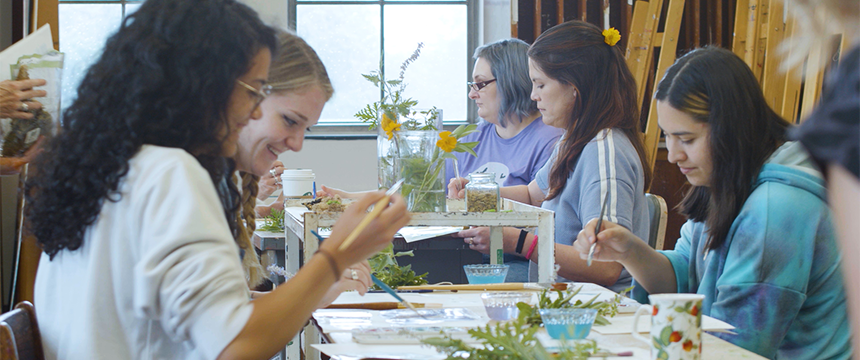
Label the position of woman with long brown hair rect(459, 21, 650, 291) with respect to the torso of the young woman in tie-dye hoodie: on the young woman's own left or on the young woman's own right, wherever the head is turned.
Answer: on the young woman's own right

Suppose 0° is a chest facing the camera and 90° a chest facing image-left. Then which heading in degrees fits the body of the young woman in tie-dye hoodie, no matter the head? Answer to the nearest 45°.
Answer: approximately 90°

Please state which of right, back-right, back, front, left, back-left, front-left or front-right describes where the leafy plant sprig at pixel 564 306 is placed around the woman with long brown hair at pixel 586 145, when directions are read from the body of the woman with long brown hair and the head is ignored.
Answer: left

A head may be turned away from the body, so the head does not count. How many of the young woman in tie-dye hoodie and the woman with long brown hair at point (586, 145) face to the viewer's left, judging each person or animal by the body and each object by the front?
2

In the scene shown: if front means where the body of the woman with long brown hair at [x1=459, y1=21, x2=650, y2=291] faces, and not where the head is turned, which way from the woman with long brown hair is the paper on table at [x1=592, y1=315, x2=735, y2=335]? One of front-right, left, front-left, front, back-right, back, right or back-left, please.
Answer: left

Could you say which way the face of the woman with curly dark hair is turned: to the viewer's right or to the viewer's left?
to the viewer's right

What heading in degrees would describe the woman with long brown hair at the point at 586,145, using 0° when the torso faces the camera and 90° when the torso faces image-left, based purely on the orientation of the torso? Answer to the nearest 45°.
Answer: approximately 90°
